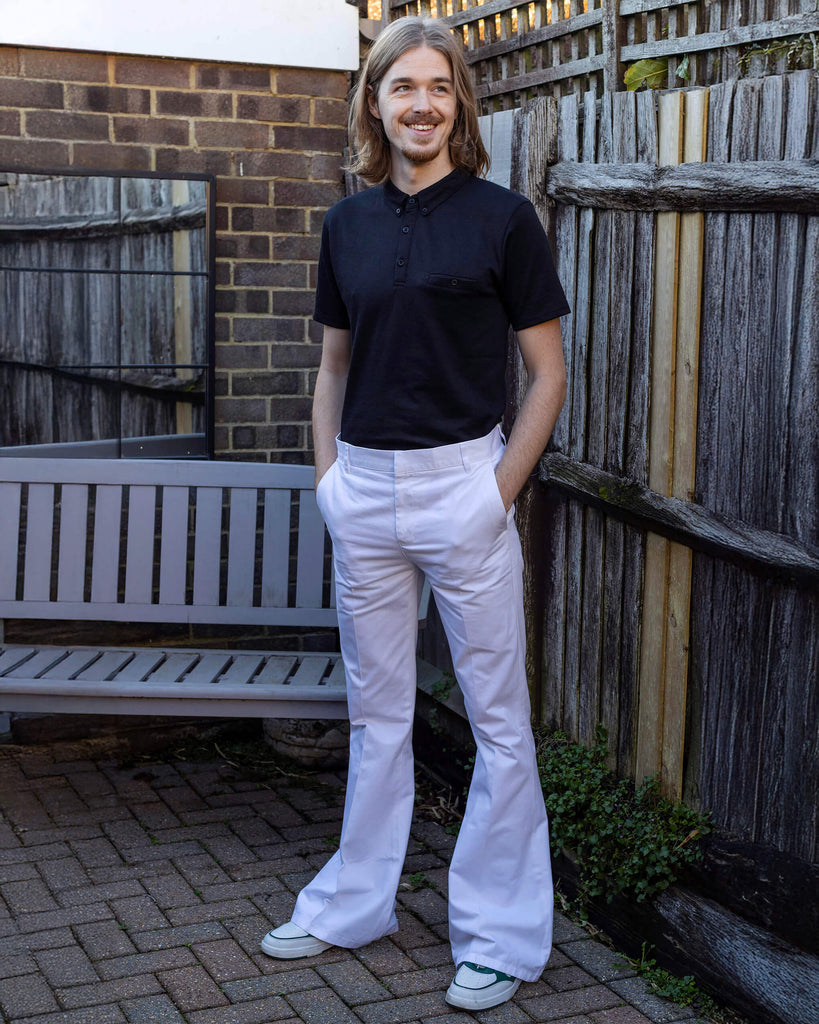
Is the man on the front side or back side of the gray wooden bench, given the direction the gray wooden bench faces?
on the front side

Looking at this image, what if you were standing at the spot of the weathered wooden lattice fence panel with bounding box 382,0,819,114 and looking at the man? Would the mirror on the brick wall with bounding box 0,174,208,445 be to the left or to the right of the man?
right

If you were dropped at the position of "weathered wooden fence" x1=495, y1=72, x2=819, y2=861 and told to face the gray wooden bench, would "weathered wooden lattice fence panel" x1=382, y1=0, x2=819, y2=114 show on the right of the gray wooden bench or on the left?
right

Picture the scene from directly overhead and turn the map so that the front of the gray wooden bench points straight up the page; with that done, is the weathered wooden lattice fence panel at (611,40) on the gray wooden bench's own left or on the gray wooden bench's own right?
on the gray wooden bench's own left

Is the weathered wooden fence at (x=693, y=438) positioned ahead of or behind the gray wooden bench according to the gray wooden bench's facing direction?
ahead

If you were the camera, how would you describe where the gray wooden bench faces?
facing the viewer

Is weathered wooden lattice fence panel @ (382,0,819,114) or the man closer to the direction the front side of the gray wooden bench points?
the man
